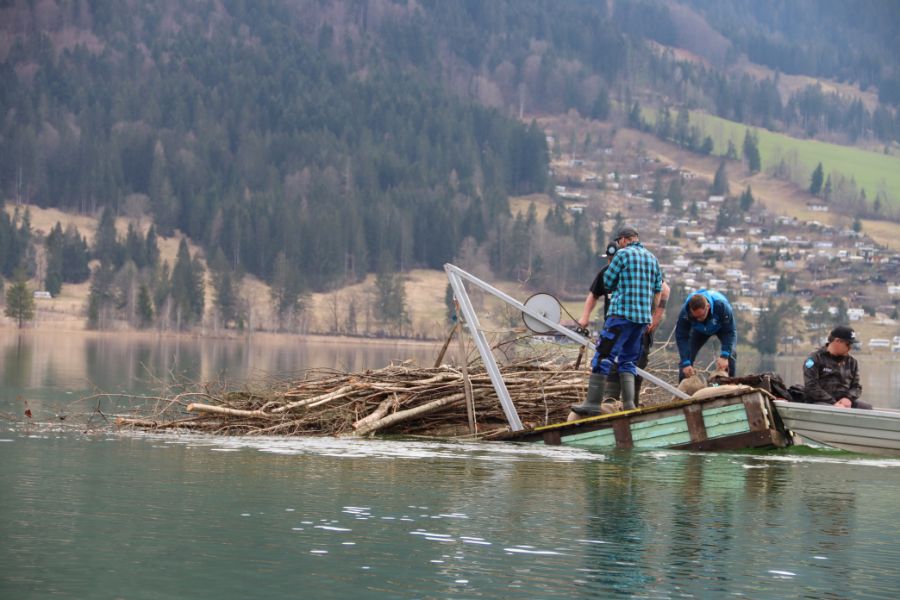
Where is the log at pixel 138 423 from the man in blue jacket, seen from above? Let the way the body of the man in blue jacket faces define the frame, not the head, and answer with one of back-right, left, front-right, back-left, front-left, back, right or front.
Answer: right

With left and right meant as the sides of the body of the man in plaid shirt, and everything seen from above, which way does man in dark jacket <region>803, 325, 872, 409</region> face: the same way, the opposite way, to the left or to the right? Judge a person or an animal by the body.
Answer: the opposite way

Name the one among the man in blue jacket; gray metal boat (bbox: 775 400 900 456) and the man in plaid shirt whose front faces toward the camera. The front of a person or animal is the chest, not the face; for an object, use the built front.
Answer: the man in blue jacket

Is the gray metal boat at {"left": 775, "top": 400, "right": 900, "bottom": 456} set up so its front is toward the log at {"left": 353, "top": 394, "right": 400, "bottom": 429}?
yes

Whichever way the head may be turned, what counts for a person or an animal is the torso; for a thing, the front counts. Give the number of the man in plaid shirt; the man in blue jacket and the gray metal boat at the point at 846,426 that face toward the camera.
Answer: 1

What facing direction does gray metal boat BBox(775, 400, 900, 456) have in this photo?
to the viewer's left

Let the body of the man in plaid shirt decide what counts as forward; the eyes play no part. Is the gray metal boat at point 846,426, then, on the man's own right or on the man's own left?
on the man's own right

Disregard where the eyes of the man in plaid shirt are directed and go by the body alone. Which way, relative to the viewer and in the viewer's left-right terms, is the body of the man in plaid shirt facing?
facing away from the viewer and to the left of the viewer

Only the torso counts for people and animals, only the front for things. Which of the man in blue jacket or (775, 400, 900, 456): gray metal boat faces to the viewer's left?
the gray metal boat

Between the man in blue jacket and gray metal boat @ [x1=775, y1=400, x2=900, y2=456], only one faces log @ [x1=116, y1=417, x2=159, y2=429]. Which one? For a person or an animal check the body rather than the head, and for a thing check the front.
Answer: the gray metal boat

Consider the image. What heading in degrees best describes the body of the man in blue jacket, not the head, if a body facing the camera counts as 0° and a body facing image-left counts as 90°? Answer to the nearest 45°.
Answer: approximately 0°

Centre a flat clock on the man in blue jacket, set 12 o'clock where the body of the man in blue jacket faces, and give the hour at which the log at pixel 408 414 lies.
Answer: The log is roughly at 3 o'clock from the man in blue jacket.

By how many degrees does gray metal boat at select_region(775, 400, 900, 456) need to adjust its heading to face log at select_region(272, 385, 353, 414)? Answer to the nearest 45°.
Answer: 0° — it already faces it

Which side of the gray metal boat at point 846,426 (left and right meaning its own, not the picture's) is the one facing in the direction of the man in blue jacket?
front

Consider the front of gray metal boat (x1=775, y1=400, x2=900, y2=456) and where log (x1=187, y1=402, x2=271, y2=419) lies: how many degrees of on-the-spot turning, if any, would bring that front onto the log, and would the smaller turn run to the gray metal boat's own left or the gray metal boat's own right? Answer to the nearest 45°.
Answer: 0° — it already faces it
